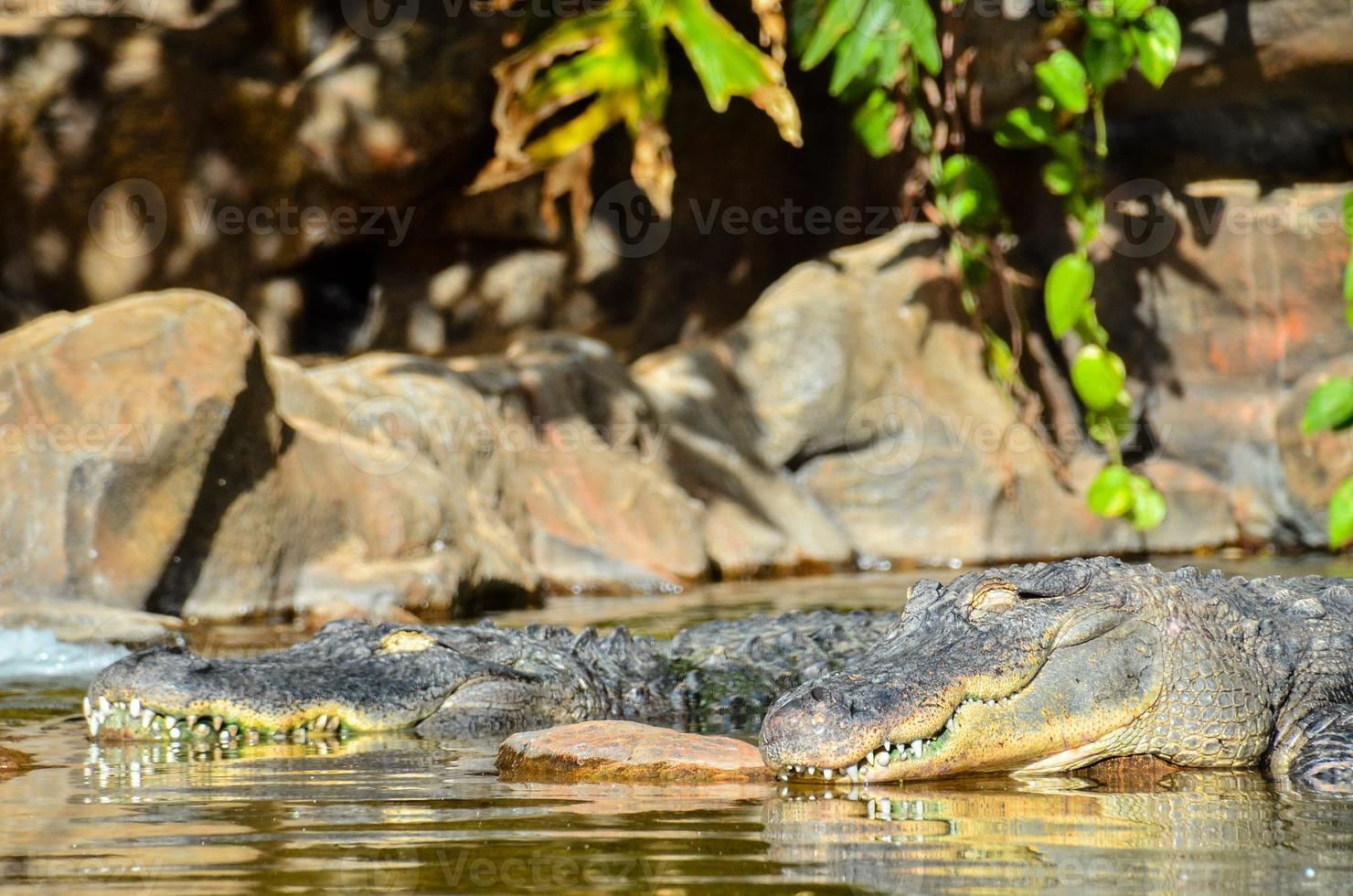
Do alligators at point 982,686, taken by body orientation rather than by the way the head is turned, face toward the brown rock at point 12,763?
yes

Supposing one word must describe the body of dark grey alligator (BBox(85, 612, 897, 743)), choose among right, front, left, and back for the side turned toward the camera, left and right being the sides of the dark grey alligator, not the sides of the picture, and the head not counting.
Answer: left

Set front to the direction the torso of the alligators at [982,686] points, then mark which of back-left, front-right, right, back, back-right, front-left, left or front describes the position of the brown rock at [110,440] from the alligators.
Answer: front-right

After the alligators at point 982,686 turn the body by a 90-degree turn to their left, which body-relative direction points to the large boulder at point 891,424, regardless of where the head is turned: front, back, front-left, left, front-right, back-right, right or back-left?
back

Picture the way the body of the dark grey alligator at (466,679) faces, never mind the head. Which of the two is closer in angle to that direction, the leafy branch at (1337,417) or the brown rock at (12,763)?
the brown rock

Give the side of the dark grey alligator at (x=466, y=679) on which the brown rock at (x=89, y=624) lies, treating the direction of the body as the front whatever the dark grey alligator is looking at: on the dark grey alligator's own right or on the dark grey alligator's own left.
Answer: on the dark grey alligator's own right

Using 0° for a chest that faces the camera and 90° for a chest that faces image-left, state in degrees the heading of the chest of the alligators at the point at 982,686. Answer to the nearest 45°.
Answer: approximately 90°

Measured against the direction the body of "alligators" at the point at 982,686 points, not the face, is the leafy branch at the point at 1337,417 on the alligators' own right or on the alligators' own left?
on the alligators' own right

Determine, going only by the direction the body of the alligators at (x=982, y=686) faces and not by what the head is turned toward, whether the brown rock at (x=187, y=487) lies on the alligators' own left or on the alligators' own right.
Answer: on the alligators' own right

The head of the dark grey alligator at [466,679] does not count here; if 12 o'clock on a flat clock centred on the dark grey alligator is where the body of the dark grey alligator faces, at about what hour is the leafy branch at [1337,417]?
The leafy branch is roughly at 5 o'clock from the dark grey alligator.

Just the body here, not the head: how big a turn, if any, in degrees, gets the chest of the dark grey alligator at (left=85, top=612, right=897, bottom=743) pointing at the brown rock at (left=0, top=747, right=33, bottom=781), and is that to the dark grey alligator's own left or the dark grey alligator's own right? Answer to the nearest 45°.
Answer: approximately 45° to the dark grey alligator's own left
